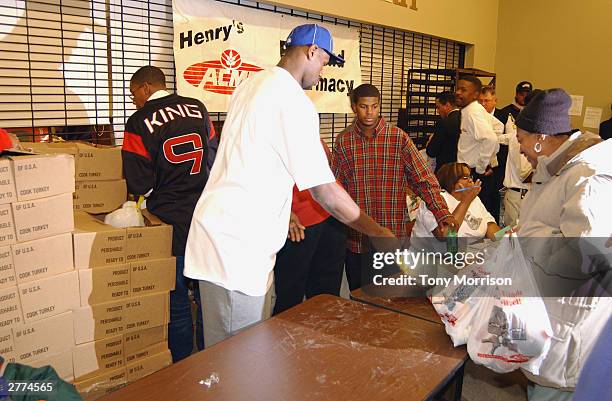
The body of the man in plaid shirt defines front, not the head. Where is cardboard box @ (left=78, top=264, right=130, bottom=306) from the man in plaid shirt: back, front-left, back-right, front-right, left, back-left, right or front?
front-right

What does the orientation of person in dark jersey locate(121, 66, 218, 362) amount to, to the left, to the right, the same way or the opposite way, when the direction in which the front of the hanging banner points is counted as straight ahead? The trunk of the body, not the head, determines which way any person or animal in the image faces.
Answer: the opposite way

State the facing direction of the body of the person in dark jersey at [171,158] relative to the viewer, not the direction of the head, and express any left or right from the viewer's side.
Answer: facing away from the viewer and to the left of the viewer

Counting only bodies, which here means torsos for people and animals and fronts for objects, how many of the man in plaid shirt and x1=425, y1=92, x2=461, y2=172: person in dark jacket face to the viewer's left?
1

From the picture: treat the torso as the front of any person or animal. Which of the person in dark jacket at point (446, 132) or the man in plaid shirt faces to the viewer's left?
the person in dark jacket

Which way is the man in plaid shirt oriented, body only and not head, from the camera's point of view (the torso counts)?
toward the camera

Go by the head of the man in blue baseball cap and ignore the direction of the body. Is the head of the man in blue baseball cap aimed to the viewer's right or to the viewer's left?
to the viewer's right

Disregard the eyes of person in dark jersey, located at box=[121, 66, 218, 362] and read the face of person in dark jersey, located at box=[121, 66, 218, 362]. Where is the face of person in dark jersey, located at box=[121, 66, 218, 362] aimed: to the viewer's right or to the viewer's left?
to the viewer's left

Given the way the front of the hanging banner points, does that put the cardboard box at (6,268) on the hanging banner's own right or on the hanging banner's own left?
on the hanging banner's own right

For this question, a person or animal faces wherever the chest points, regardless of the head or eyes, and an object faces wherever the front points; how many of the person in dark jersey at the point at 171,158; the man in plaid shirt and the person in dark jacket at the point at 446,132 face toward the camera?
1

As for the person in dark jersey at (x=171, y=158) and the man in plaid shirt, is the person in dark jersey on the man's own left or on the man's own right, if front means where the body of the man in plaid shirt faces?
on the man's own right

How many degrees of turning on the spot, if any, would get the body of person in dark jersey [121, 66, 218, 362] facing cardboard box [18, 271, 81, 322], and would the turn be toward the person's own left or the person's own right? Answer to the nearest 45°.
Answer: approximately 90° to the person's own left

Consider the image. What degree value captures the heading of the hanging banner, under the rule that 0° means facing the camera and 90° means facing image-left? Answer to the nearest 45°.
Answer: approximately 315°

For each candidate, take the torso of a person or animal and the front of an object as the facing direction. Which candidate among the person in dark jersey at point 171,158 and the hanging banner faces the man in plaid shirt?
the hanging banner
